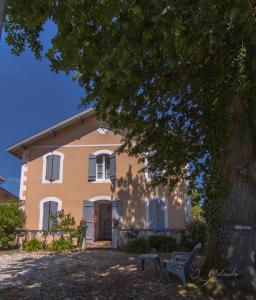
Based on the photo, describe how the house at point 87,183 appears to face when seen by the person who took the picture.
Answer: facing the viewer

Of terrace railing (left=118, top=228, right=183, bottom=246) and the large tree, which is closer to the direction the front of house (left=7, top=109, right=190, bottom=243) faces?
the large tree

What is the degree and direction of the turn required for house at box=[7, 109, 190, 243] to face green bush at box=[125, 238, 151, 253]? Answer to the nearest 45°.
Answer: approximately 45° to its left

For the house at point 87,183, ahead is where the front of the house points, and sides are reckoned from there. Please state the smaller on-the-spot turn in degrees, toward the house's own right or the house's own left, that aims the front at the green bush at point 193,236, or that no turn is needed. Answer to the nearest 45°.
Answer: approximately 90° to the house's own left

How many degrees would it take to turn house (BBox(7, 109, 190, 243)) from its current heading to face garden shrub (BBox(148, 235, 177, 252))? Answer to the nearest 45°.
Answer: approximately 45° to its left
